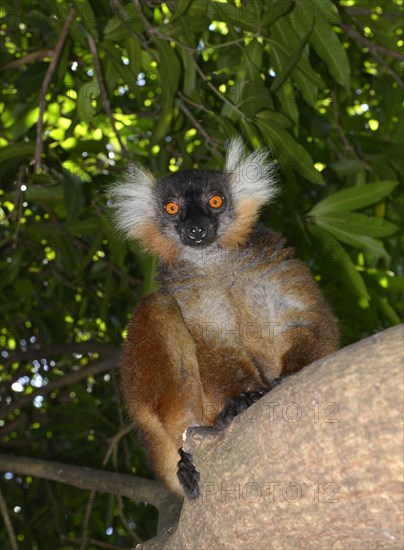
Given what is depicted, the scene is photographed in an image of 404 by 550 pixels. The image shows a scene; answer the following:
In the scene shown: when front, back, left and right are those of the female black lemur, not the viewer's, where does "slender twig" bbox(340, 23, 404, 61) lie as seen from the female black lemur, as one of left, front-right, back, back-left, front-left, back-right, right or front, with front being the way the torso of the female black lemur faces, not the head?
back-left

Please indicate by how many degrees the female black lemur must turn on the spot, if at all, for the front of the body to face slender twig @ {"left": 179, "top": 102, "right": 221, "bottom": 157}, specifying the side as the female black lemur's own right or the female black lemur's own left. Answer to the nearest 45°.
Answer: approximately 180°

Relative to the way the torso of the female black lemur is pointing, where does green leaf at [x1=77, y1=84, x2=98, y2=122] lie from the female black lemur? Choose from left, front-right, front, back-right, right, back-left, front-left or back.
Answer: back

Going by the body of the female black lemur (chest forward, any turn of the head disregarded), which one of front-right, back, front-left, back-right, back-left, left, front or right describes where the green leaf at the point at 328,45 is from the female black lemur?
back-left

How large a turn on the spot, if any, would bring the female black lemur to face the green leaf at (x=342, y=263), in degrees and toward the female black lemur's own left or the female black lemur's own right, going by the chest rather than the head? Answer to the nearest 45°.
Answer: approximately 135° to the female black lemur's own left

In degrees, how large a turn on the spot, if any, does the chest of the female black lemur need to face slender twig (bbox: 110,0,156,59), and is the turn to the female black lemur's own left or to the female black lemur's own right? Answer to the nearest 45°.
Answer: approximately 180°

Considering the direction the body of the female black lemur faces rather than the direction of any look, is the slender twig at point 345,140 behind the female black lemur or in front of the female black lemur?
behind

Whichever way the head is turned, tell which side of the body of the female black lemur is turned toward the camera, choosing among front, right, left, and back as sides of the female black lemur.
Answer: front
